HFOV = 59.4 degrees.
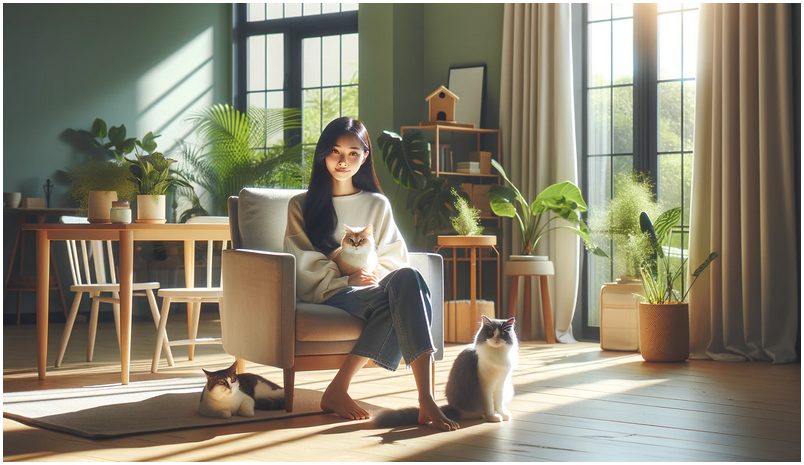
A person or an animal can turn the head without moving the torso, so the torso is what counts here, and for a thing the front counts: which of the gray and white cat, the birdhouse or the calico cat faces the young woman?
the birdhouse

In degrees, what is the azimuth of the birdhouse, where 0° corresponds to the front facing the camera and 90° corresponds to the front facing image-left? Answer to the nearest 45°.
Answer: approximately 0°

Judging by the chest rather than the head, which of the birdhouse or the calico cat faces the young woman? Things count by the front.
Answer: the birdhouse

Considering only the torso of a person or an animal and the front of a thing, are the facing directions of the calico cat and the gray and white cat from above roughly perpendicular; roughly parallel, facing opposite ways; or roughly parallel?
roughly perpendicular

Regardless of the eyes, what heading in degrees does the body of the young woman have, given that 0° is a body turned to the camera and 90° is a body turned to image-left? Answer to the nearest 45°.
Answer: approximately 315°

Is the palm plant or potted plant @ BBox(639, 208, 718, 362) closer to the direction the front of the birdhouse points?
the potted plant

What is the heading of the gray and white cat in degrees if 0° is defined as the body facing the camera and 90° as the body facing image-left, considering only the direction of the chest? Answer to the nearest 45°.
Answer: approximately 315°

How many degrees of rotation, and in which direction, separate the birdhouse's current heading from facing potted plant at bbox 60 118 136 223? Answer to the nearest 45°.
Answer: approximately 90° to its right

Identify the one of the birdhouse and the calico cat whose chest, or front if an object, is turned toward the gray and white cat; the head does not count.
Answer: the birdhouse

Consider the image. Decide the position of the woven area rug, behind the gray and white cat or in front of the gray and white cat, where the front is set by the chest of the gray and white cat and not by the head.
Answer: behind
